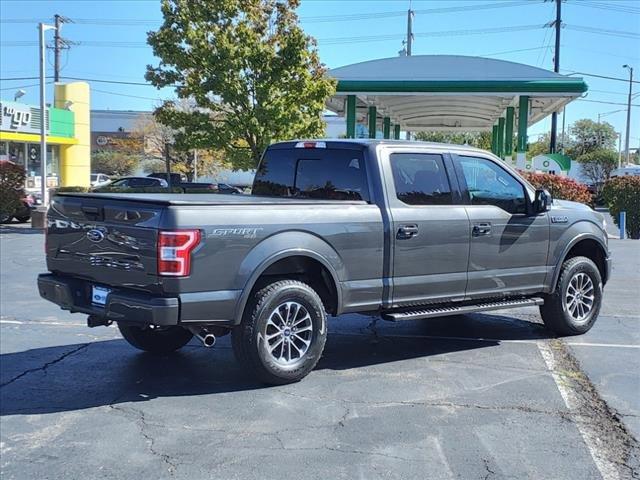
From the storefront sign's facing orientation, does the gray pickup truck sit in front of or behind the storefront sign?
in front

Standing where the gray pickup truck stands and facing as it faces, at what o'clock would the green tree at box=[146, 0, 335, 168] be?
The green tree is roughly at 10 o'clock from the gray pickup truck.

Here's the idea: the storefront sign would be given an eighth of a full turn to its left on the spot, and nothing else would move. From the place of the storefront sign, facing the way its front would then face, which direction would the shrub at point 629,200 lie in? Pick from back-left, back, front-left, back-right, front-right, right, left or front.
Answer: front-right

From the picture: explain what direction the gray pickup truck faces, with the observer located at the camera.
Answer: facing away from the viewer and to the right of the viewer

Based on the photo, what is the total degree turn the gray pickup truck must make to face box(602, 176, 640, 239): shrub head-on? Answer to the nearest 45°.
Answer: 0° — it already faces it

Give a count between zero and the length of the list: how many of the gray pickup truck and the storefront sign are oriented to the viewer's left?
0

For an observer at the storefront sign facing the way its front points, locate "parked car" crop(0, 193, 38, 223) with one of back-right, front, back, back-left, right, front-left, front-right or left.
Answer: front-right

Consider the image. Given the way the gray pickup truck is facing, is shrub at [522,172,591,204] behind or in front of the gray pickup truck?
in front

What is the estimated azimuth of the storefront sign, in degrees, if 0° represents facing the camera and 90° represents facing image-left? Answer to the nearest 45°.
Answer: approximately 315°

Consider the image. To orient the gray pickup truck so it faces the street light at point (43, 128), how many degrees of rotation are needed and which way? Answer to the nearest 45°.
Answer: approximately 90° to its left

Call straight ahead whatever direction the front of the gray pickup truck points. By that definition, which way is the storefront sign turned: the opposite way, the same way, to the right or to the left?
to the right

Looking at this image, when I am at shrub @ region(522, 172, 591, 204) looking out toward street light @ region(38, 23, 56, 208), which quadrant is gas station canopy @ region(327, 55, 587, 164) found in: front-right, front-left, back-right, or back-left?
front-right

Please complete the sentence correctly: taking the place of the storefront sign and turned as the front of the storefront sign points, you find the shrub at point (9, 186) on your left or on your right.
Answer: on your right
